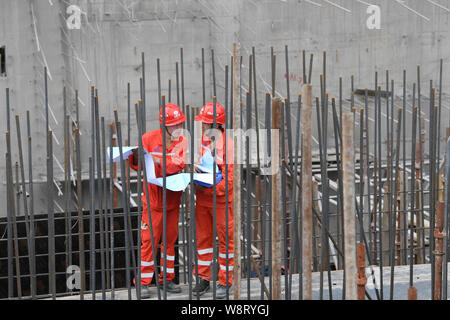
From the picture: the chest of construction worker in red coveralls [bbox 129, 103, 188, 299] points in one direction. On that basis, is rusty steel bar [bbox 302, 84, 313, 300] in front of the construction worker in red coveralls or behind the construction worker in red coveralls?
in front

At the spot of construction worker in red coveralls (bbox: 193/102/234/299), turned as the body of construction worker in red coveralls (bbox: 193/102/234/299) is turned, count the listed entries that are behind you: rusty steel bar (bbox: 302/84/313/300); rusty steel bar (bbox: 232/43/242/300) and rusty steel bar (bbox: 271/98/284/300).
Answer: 0

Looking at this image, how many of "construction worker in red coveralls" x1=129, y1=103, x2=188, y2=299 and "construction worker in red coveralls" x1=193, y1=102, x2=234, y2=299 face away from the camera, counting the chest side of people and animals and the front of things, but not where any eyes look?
0

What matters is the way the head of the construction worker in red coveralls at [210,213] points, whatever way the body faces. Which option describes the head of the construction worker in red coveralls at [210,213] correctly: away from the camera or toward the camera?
toward the camera

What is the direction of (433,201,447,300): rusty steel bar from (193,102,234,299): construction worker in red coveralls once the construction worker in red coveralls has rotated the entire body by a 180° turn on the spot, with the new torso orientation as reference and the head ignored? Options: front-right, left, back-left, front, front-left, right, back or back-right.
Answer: right

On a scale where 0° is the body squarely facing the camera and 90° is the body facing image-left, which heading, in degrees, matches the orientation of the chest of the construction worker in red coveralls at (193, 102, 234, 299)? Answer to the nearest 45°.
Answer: approximately 45°

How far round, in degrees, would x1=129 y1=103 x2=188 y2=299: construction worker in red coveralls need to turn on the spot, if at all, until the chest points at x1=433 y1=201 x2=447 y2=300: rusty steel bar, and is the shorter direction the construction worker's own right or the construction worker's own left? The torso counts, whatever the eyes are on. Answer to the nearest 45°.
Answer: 0° — they already face it
